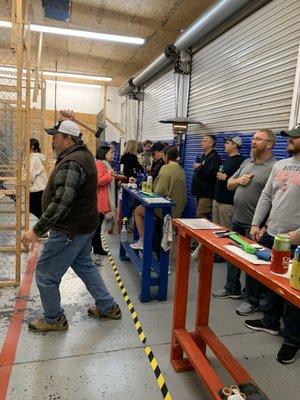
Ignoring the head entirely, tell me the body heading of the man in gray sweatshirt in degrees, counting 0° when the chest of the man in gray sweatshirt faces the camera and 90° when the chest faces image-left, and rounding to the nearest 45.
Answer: approximately 45°

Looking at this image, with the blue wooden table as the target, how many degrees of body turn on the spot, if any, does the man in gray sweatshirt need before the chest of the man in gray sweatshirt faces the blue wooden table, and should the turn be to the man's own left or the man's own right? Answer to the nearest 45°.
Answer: approximately 45° to the man's own right

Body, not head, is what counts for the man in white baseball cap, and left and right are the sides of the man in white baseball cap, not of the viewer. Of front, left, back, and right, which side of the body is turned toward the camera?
left

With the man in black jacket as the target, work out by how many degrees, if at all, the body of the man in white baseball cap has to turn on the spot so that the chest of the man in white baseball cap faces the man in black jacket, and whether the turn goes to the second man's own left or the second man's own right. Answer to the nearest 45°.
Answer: approximately 135° to the second man's own right

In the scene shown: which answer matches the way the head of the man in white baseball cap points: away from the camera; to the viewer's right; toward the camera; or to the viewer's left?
to the viewer's left

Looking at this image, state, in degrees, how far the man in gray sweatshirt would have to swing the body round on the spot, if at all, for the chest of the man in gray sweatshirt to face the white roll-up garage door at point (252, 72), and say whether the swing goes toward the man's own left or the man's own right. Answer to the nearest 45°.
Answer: approximately 135° to the man's own right
